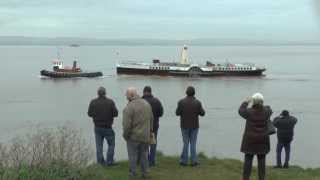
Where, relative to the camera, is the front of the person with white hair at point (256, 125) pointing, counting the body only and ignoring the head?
away from the camera

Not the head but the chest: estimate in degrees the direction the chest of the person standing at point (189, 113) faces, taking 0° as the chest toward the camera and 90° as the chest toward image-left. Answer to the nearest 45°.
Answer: approximately 180°

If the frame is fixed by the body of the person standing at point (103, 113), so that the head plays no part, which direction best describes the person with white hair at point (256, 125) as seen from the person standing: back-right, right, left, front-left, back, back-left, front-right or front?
back-right

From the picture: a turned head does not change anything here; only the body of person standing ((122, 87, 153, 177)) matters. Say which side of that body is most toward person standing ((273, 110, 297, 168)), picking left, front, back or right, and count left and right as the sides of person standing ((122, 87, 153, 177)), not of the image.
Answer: right

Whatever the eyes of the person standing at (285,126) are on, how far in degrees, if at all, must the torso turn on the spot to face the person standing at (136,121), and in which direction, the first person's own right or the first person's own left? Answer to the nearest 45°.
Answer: approximately 135° to the first person's own left

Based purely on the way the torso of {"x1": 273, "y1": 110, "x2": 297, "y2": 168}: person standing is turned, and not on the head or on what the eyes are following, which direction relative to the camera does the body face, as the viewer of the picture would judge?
away from the camera

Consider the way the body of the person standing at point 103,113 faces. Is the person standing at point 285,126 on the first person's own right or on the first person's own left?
on the first person's own right

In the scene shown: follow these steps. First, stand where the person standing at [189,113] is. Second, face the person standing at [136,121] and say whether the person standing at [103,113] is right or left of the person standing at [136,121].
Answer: right

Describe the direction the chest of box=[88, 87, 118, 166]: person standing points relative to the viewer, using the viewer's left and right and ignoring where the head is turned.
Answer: facing away from the viewer

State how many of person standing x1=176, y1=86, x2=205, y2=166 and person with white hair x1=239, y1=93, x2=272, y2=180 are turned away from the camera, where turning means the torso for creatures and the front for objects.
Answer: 2
